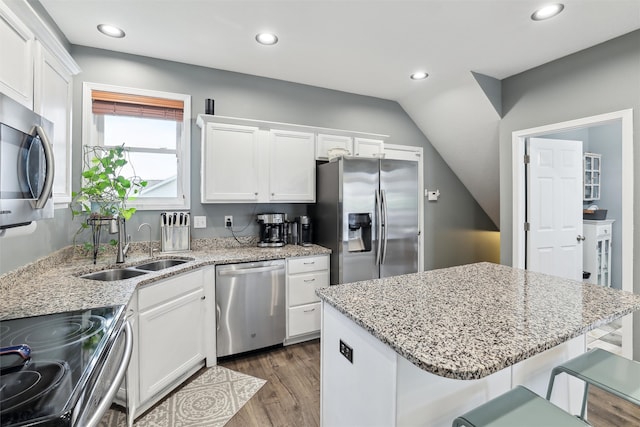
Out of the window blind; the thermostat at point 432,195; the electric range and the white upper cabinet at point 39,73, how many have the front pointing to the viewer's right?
2

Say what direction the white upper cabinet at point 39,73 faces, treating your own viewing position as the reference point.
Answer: facing to the right of the viewer

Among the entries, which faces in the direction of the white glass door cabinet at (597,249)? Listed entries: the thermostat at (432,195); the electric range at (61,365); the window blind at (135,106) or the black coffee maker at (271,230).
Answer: the electric range

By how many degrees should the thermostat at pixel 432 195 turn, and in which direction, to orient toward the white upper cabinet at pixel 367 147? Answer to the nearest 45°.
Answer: approximately 45° to its right

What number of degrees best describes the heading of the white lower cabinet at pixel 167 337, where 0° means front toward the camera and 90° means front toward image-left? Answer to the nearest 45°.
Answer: approximately 315°

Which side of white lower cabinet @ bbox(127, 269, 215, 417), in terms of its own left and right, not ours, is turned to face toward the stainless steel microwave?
right

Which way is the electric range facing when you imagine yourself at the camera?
facing to the right of the viewer

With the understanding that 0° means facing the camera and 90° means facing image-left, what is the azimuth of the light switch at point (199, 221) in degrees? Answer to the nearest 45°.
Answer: approximately 0°
